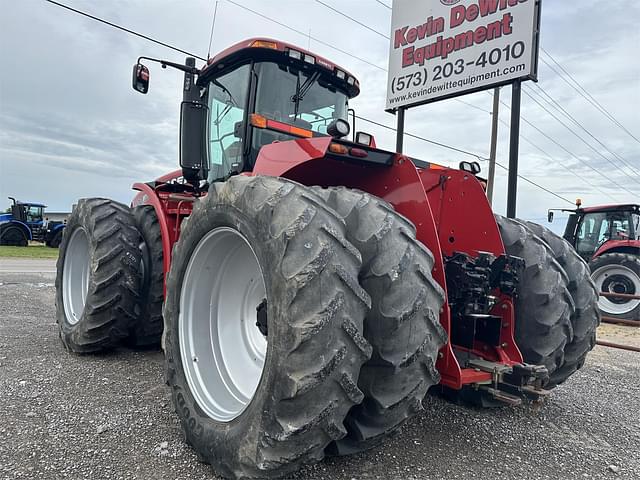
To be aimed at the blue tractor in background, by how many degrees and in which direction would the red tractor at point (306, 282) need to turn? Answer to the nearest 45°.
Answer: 0° — it already faces it

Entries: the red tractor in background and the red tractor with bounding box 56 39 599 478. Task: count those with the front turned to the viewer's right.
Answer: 0

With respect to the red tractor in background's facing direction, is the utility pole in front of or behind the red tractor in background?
in front

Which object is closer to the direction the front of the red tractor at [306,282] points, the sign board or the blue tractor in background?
the blue tractor in background

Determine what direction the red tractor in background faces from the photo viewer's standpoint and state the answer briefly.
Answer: facing to the left of the viewer

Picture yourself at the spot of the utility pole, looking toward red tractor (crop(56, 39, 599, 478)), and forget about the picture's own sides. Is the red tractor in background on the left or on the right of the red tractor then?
left

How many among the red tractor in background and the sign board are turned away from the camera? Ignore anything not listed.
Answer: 0

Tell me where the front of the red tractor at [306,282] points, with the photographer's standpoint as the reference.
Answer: facing away from the viewer and to the left of the viewer

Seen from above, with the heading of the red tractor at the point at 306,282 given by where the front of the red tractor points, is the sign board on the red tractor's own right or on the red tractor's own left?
on the red tractor's own right

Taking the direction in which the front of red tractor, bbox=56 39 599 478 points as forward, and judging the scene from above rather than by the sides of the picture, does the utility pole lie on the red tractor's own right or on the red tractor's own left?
on the red tractor's own right

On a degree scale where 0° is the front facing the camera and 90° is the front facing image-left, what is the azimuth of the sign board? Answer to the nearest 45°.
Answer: approximately 45°

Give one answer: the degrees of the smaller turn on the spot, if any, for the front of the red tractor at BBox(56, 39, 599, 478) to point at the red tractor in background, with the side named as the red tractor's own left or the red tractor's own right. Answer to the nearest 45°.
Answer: approximately 90° to the red tractor's own right
